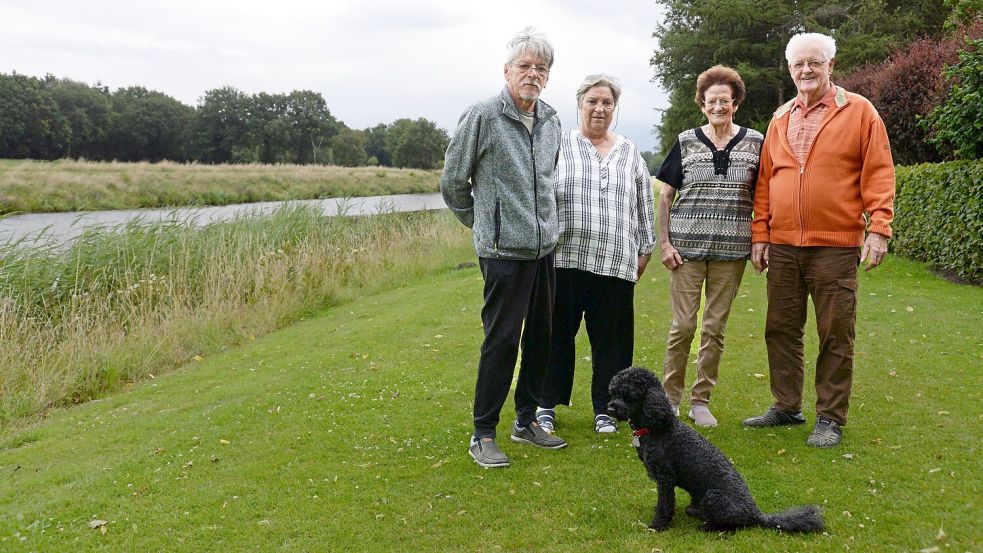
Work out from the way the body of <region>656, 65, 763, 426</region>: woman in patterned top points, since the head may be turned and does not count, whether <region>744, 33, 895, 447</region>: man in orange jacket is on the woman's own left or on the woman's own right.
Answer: on the woman's own left

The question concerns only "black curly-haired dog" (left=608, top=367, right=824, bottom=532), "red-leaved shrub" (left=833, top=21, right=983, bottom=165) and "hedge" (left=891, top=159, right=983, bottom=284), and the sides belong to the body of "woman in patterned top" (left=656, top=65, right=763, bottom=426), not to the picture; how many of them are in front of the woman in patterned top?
1

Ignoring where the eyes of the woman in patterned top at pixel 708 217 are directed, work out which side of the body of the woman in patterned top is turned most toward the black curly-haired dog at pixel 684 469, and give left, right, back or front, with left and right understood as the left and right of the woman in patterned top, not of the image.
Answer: front

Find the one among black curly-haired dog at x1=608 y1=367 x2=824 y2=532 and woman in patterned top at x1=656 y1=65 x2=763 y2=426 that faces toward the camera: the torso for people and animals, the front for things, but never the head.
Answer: the woman in patterned top

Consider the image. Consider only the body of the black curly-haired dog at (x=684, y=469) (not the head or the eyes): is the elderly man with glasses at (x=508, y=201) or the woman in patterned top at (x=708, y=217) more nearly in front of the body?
the elderly man with glasses

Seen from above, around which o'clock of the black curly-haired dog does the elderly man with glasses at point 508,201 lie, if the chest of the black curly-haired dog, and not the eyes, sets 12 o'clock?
The elderly man with glasses is roughly at 1 o'clock from the black curly-haired dog.

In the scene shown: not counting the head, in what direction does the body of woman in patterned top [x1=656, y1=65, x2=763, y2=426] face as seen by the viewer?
toward the camera

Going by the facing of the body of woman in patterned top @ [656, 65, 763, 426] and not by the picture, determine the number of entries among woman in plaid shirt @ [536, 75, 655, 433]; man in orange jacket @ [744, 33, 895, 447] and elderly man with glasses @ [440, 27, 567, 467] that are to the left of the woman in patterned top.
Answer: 1

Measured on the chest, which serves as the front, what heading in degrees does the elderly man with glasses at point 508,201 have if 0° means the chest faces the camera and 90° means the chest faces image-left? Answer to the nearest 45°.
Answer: approximately 315°

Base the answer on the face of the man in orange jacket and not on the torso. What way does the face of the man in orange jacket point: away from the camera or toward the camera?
toward the camera

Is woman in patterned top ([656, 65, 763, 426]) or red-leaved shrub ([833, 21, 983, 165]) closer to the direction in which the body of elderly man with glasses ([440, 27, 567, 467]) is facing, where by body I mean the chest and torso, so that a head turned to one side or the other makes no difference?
the woman in patterned top

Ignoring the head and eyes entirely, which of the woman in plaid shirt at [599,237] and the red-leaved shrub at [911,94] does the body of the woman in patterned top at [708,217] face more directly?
the woman in plaid shirt

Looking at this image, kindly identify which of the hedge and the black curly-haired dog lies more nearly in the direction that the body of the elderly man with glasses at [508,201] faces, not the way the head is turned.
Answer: the black curly-haired dog

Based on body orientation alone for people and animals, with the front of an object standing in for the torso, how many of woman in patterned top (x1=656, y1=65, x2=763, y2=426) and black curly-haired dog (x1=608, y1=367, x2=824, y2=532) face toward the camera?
1

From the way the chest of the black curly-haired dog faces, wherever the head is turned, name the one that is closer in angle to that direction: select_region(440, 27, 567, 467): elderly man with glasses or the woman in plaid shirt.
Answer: the elderly man with glasses

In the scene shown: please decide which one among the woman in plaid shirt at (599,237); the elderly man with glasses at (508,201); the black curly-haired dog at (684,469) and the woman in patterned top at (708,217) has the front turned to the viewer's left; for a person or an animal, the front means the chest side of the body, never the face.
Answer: the black curly-haired dog

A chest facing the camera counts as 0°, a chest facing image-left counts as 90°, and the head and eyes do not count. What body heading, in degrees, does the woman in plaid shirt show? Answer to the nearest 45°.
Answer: approximately 0°

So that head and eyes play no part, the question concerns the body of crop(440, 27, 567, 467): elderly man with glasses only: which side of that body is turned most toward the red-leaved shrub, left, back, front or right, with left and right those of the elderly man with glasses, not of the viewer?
left
